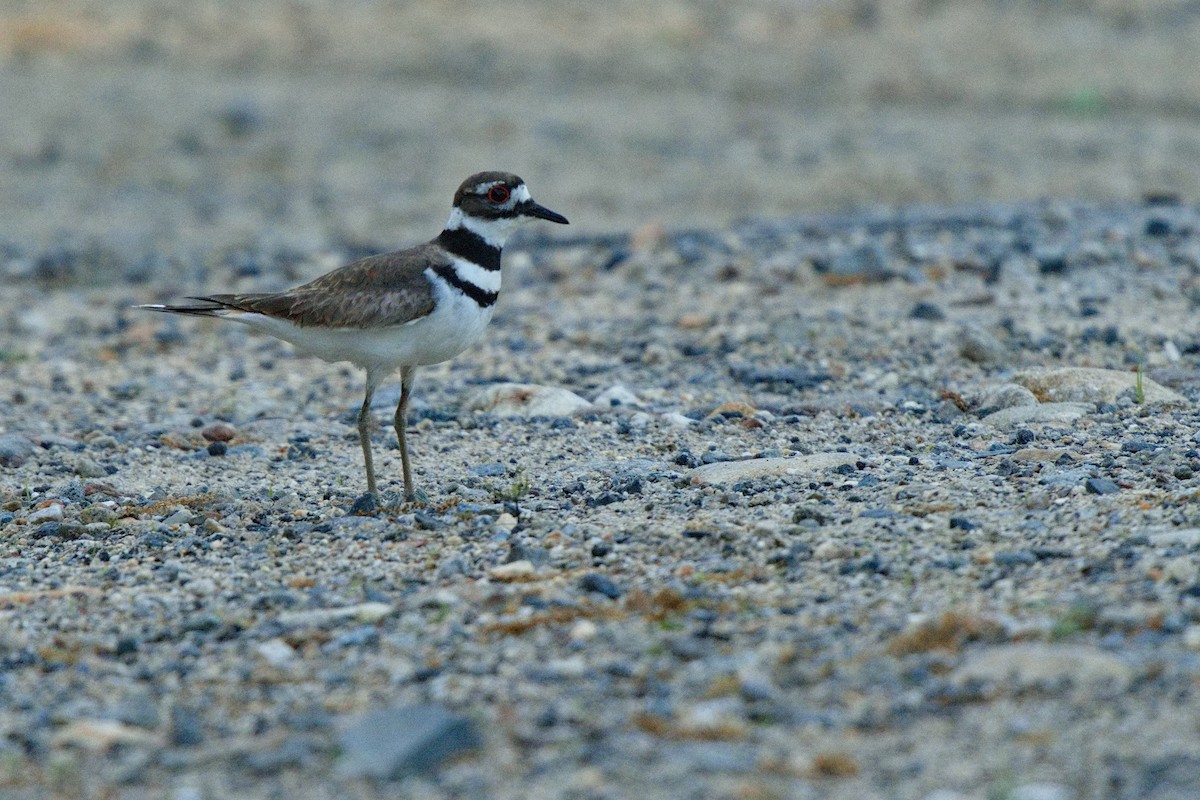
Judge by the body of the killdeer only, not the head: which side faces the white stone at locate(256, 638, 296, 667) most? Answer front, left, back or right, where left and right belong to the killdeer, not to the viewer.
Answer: right

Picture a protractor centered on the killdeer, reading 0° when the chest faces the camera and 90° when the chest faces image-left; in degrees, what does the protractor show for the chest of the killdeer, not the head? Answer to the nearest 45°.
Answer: approximately 270°

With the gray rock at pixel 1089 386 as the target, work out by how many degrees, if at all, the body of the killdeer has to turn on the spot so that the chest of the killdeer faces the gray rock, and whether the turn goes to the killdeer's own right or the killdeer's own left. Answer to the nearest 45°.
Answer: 0° — it already faces it

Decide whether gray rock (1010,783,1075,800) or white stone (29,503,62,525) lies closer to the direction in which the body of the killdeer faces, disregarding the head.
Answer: the gray rock

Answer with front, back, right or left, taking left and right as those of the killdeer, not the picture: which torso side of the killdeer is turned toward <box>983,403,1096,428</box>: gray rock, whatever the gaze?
front

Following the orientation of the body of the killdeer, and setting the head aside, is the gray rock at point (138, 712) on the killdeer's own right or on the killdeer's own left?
on the killdeer's own right

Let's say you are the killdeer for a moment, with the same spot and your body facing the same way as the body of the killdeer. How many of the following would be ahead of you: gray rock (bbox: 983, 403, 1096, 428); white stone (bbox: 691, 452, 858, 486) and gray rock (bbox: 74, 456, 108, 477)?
2

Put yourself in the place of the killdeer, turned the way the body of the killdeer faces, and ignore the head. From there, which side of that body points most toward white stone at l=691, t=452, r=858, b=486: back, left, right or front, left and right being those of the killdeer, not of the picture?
front

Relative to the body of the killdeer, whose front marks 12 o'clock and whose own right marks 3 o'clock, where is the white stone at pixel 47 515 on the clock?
The white stone is roughly at 6 o'clock from the killdeer.

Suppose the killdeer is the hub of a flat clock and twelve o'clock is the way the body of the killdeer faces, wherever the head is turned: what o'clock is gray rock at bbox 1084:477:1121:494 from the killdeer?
The gray rock is roughly at 1 o'clock from the killdeer.

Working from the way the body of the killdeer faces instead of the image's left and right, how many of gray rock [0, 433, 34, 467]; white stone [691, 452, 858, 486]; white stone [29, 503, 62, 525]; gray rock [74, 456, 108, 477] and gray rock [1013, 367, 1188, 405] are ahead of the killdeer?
2

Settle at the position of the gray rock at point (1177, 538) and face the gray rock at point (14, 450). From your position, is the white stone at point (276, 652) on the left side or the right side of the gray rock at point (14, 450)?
left
